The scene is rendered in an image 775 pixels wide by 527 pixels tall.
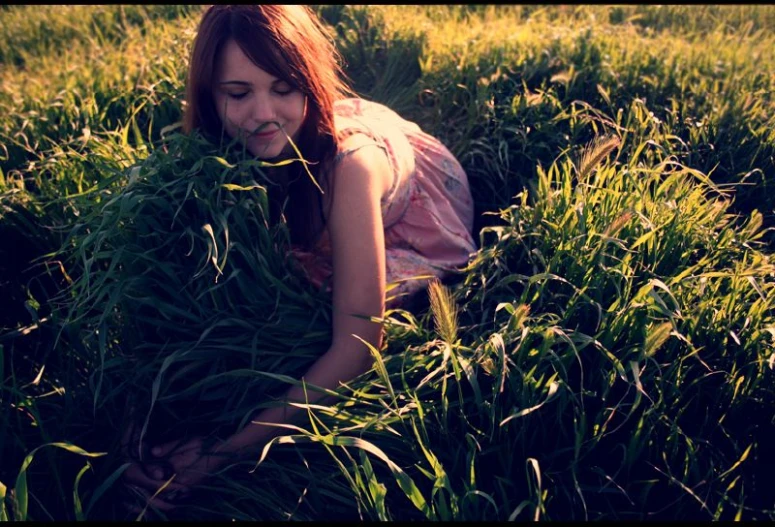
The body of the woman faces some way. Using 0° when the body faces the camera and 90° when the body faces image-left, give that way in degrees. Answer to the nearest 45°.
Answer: approximately 45°
